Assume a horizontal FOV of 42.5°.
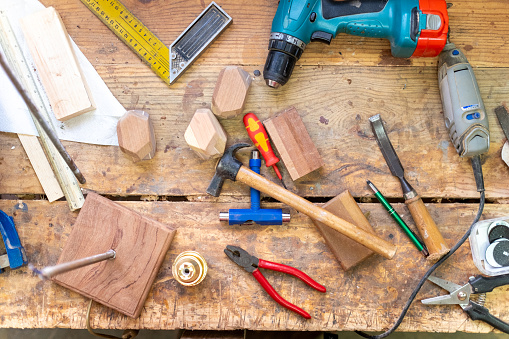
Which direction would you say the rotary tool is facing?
away from the camera

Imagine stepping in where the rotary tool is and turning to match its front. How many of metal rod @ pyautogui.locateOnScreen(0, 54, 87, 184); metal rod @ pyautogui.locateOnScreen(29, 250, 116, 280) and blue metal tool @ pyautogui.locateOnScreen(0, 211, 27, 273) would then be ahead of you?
0

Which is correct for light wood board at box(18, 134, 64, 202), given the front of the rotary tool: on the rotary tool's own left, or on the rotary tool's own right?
on the rotary tool's own left

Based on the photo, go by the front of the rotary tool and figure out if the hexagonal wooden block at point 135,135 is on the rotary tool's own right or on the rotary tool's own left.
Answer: on the rotary tool's own left

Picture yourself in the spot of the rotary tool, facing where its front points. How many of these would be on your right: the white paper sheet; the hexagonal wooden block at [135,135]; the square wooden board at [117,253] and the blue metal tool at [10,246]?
0

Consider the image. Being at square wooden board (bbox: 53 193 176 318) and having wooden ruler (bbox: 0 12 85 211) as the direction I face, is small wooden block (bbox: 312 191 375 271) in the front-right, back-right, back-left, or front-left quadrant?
back-right

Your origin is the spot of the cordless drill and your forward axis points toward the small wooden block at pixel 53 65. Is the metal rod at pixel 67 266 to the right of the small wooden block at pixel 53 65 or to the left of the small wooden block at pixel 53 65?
left
